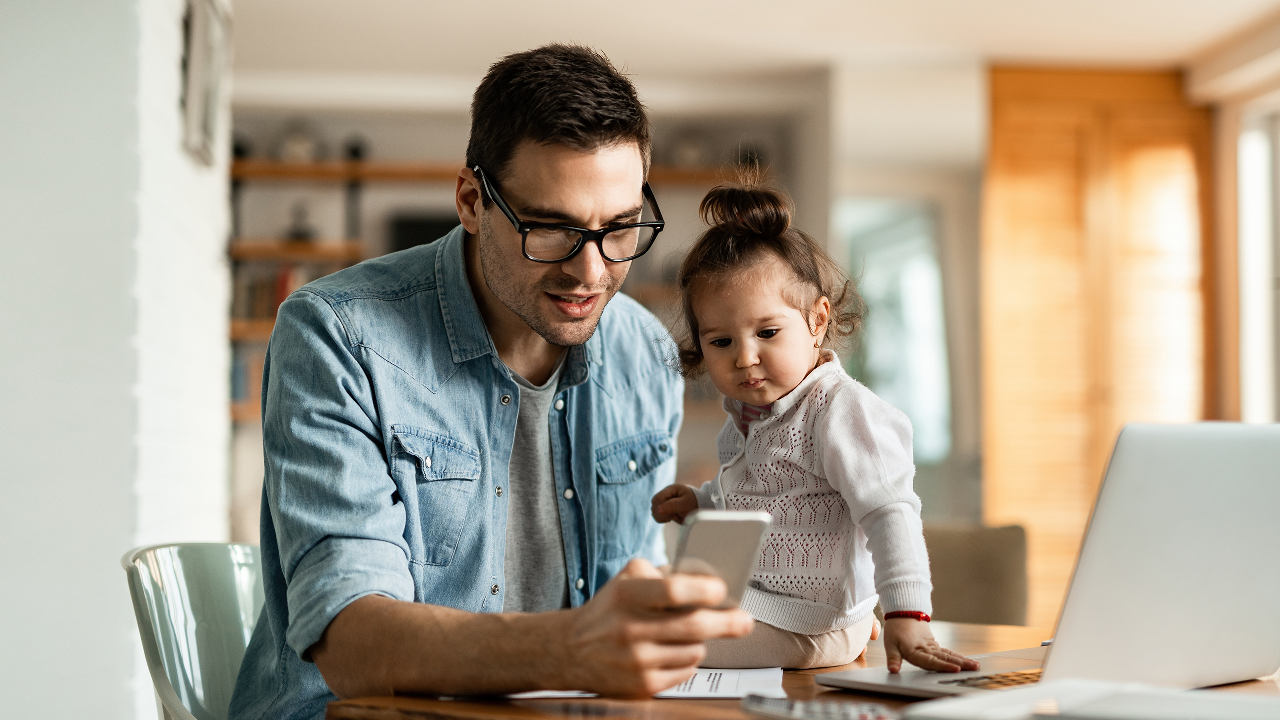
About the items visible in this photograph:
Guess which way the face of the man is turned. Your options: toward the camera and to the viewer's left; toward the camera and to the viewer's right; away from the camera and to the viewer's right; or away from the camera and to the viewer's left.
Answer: toward the camera and to the viewer's right

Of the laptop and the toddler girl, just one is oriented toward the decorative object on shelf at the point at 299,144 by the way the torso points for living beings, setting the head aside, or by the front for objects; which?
the laptop

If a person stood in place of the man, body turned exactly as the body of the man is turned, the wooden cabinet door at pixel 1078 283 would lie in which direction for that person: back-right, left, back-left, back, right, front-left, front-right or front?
left

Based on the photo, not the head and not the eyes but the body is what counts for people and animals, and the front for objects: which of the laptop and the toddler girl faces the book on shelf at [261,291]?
the laptop

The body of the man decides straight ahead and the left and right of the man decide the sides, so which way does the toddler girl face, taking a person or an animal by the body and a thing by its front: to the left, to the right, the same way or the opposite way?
to the right

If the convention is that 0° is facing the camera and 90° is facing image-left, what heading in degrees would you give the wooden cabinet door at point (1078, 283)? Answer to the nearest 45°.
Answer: approximately 0°

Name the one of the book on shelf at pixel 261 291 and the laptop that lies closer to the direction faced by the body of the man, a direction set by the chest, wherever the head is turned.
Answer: the laptop

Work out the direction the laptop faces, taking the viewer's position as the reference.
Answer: facing away from the viewer and to the left of the viewer

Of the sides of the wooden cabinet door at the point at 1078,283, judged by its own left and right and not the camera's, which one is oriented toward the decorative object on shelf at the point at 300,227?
right

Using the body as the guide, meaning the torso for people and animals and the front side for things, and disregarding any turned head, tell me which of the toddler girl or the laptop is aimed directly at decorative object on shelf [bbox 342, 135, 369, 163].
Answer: the laptop

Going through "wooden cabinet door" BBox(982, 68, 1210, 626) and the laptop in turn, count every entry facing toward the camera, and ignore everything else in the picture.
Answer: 1
